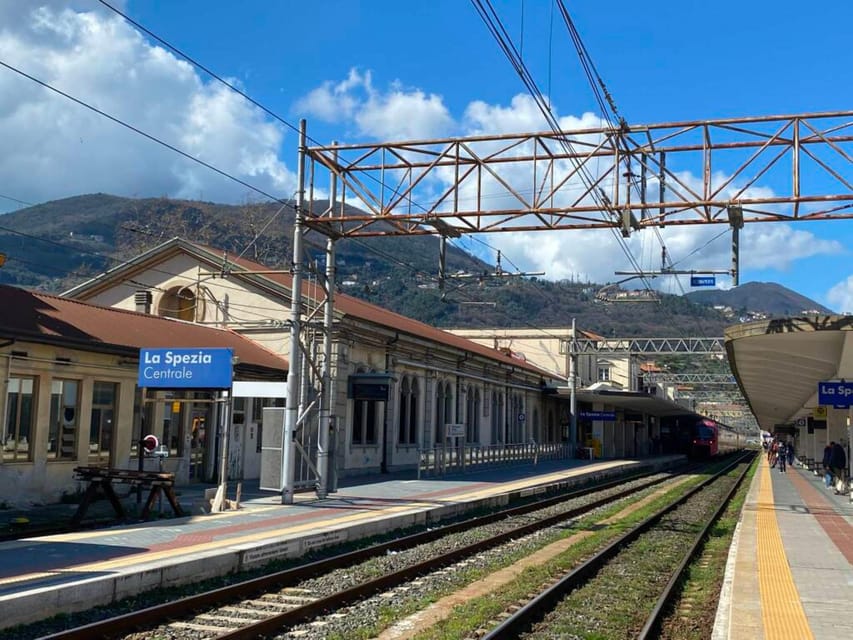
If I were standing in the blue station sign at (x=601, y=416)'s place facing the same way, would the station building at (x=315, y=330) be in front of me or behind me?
in front

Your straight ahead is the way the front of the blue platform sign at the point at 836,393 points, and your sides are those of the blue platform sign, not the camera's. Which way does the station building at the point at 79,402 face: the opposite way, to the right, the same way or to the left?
to the left

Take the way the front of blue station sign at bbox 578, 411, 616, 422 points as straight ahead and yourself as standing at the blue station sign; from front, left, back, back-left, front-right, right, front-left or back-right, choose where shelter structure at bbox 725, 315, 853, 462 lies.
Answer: front

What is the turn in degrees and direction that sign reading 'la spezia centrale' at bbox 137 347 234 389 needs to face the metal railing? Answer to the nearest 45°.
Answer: approximately 135° to its left

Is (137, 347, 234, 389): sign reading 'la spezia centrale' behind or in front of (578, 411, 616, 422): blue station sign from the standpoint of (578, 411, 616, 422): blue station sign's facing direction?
in front

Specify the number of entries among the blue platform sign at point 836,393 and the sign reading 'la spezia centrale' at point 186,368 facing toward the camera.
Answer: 2

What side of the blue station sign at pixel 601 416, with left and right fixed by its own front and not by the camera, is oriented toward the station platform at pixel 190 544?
front

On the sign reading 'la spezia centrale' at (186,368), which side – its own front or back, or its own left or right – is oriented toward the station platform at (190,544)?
front

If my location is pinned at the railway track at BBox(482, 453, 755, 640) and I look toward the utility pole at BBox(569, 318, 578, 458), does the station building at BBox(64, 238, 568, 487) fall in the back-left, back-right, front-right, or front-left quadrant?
front-left

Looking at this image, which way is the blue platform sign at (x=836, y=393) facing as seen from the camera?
toward the camera

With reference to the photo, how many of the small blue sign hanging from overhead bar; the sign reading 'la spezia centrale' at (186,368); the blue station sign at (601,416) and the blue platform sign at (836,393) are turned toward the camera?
4

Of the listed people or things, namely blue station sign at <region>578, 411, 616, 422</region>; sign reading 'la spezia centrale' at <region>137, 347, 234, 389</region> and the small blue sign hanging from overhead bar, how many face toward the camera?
3

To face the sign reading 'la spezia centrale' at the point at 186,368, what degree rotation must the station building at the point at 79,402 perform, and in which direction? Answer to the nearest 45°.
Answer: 0° — it already faces it

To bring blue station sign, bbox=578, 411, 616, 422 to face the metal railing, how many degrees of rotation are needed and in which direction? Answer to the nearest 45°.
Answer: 0° — it already faces it

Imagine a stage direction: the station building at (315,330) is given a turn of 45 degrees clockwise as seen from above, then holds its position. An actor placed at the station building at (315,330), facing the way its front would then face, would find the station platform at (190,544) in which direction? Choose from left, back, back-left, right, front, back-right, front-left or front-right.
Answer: front

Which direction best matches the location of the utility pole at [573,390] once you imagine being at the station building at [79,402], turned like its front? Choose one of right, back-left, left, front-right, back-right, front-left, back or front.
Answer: left

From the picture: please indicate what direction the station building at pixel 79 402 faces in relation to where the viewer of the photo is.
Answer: facing the viewer and to the right of the viewer

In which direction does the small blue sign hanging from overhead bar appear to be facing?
toward the camera

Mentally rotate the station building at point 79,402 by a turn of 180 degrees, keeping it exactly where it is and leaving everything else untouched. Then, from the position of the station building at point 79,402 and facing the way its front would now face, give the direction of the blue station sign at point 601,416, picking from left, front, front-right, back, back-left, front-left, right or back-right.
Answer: right
